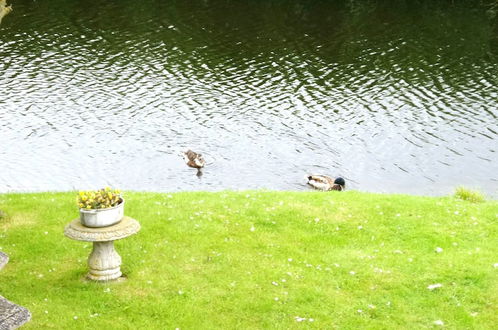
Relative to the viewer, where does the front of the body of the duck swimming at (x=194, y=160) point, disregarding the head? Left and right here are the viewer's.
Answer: facing the viewer and to the right of the viewer

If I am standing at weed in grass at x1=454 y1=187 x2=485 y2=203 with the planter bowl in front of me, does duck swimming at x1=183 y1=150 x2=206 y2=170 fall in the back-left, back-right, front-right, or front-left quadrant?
front-right

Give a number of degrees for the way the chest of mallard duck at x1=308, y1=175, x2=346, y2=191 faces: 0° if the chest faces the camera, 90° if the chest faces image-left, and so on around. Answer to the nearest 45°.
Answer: approximately 270°

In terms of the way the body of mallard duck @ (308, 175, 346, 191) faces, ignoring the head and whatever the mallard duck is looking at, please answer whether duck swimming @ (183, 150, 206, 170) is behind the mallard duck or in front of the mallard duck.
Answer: behind

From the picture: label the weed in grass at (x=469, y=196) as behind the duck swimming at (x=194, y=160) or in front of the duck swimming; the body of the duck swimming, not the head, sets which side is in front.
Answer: in front

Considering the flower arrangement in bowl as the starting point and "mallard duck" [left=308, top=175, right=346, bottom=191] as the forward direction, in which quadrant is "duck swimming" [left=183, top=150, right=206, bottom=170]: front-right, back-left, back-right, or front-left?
front-left

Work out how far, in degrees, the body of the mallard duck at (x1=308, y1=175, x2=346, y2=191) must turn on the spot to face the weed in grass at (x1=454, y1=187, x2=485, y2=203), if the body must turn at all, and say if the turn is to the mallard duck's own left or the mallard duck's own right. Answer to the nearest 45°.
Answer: approximately 45° to the mallard duck's own right
